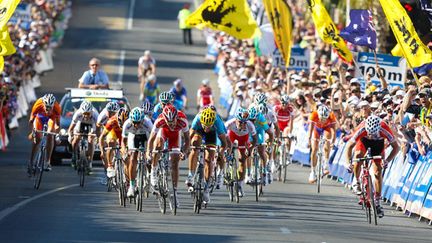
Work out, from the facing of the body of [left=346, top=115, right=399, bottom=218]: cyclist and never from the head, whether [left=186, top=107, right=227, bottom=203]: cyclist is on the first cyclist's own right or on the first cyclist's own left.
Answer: on the first cyclist's own right

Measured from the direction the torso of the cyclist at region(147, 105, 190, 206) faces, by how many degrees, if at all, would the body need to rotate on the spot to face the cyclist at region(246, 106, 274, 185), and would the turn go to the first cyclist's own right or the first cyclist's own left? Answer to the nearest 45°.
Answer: approximately 135° to the first cyclist's own left

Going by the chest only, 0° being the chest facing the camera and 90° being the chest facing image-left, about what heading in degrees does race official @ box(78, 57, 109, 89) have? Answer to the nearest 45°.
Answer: approximately 0°

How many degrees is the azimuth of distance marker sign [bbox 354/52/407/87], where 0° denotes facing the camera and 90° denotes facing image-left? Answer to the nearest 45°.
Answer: approximately 0°
